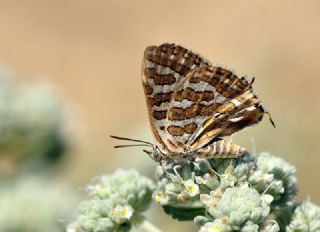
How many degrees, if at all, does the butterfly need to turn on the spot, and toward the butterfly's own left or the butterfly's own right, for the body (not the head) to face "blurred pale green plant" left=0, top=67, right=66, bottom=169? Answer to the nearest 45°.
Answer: approximately 45° to the butterfly's own right

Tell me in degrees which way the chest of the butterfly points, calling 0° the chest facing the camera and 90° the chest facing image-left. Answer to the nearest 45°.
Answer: approximately 90°
